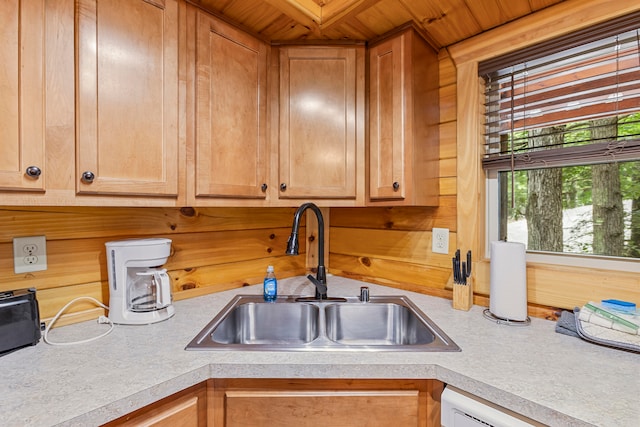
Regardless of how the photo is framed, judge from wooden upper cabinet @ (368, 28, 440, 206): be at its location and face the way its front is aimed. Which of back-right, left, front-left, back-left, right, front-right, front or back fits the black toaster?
front

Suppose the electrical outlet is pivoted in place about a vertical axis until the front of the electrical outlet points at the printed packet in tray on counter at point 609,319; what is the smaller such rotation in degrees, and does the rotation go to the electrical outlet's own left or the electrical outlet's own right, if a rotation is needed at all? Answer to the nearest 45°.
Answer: approximately 45° to the electrical outlet's own left

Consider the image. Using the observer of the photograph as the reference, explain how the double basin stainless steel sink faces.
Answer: facing the viewer

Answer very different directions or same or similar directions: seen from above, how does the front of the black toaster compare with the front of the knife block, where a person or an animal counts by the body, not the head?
very different directions

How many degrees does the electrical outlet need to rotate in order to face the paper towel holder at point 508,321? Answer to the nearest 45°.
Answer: approximately 45° to its left

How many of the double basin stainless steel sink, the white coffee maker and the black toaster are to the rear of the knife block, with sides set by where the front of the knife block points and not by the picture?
0

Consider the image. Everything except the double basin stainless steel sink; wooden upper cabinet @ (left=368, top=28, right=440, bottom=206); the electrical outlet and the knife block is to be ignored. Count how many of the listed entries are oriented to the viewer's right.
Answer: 0

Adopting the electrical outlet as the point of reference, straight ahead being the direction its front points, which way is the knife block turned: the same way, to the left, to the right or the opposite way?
to the right

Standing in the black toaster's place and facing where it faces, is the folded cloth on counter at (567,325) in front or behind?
in front

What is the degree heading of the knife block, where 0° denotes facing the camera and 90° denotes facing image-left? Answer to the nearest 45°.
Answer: approximately 45°
